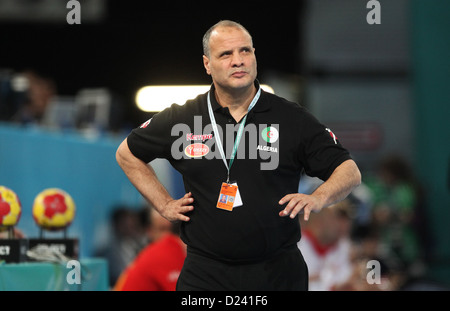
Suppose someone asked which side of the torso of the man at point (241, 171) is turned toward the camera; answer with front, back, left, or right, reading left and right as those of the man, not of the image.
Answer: front

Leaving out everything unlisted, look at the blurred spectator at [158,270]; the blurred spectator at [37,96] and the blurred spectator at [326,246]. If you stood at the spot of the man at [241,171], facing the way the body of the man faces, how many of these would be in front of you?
0

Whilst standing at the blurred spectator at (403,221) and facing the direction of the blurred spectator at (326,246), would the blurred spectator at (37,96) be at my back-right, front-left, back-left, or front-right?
front-right

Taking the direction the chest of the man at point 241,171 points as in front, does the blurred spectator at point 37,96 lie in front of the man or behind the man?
behind

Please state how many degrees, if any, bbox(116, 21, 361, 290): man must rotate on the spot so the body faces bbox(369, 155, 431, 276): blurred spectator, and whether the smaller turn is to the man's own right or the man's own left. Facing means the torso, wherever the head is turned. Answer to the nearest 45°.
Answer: approximately 180°

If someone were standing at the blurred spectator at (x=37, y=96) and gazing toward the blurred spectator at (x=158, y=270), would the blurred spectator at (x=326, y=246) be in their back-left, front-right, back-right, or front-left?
front-left

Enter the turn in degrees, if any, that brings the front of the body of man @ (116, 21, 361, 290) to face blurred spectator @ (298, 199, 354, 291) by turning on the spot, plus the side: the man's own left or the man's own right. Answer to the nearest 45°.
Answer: approximately 180°

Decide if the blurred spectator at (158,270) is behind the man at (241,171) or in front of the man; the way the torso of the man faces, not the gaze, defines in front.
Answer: behind
